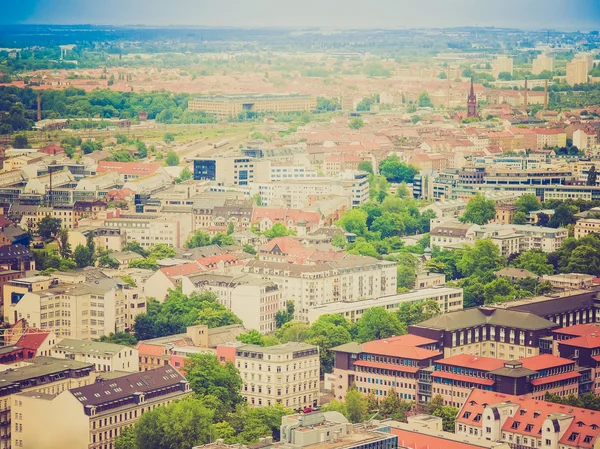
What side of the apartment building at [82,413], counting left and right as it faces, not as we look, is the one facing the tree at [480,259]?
left

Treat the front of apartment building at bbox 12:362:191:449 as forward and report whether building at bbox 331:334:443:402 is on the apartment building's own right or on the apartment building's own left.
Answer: on the apartment building's own left

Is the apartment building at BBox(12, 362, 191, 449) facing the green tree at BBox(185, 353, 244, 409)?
no

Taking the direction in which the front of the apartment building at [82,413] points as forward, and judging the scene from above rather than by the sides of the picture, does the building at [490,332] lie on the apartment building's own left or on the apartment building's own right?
on the apartment building's own left

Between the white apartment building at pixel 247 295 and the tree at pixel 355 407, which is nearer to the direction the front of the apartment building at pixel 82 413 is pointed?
the tree

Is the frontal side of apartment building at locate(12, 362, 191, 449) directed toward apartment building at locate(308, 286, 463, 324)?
no

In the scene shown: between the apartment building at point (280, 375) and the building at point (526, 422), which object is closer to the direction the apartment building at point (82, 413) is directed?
the building

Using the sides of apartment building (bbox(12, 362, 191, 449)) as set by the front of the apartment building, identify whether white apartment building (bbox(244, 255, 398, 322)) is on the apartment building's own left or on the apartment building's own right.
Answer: on the apartment building's own left

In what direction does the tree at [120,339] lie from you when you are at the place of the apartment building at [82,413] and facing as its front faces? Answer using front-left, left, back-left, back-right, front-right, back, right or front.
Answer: back-left

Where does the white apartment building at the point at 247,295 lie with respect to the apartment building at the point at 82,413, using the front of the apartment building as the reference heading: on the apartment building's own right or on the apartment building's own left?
on the apartment building's own left

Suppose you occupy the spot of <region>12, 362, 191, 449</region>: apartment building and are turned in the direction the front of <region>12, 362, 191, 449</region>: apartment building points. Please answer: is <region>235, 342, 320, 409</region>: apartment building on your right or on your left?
on your left
